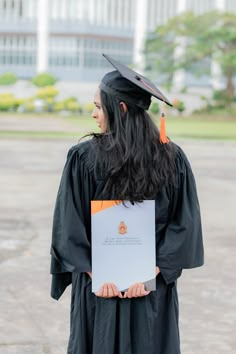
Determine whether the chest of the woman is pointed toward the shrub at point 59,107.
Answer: yes

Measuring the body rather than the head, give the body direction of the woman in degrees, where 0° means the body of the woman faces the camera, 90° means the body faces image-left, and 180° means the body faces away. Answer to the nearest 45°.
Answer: approximately 180°
